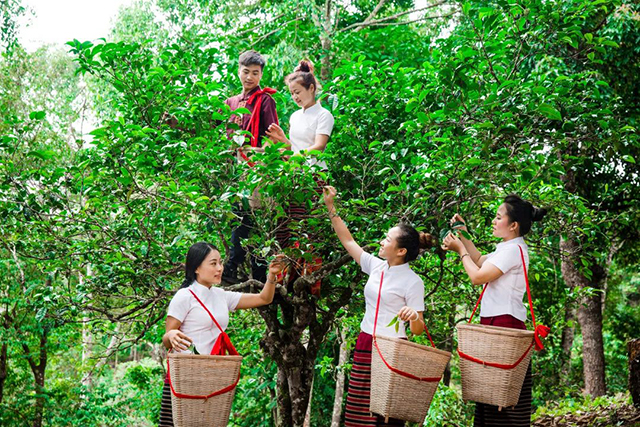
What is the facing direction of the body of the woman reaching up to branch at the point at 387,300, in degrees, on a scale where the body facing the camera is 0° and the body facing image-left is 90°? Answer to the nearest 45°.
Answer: approximately 45°

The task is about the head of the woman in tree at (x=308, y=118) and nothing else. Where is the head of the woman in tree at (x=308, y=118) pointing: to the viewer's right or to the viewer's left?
to the viewer's left

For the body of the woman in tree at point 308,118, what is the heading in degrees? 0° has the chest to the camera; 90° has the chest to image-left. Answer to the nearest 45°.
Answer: approximately 45°

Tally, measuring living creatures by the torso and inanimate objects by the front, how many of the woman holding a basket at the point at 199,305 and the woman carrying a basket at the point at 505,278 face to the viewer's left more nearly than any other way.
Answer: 1

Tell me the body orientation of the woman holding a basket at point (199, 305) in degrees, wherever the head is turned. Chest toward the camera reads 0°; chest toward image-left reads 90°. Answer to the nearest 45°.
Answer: approximately 315°

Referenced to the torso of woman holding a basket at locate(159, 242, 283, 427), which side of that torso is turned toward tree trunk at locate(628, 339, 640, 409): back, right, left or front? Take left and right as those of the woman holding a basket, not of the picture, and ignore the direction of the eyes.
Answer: left

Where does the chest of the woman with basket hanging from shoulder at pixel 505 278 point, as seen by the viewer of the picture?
to the viewer's left

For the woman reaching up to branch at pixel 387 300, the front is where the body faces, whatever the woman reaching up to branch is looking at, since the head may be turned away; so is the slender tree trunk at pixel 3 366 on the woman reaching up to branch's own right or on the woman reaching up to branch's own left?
on the woman reaching up to branch's own right
